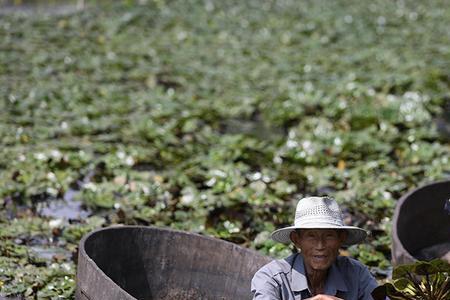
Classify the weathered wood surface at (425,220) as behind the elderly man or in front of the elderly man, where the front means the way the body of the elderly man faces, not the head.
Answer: behind

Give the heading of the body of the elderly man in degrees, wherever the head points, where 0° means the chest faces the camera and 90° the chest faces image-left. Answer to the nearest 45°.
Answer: approximately 0°

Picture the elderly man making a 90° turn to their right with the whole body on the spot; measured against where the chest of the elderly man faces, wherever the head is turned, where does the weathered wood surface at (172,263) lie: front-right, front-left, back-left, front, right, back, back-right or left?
front-right
